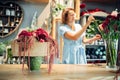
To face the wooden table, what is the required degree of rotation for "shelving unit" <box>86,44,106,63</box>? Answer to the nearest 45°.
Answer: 0° — it already faces it

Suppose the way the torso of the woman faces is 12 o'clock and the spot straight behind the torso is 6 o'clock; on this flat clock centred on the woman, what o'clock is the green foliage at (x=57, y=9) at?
The green foliage is roughly at 7 o'clock from the woman.

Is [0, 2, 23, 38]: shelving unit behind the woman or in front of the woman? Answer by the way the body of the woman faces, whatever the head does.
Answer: behind

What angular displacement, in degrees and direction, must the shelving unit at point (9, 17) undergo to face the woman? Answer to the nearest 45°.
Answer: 0° — it already faces them

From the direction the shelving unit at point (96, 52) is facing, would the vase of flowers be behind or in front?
in front
